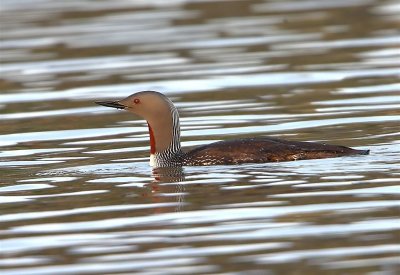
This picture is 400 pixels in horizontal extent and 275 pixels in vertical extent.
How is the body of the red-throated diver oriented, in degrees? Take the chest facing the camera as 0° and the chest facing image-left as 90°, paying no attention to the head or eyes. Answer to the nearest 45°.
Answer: approximately 90°
